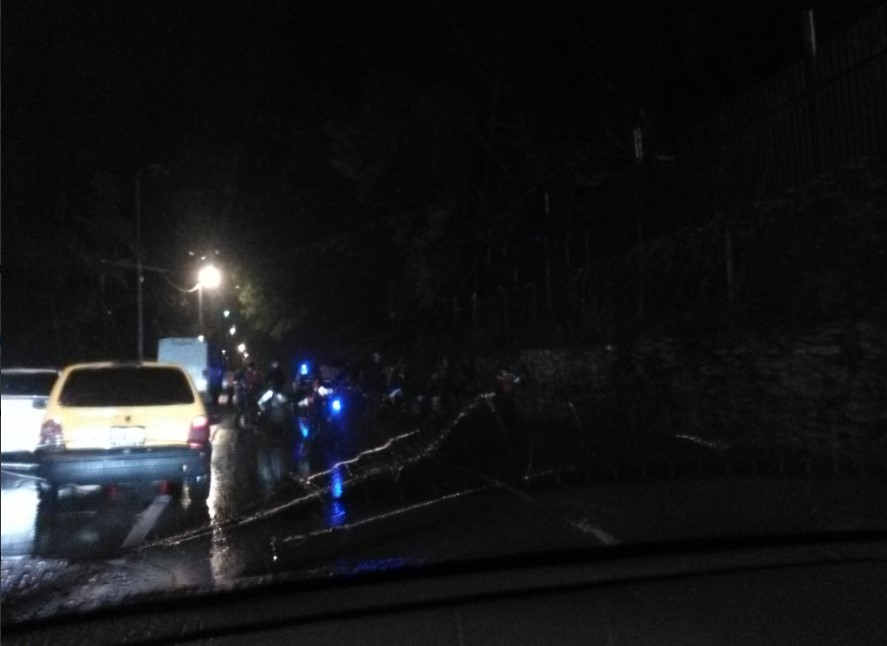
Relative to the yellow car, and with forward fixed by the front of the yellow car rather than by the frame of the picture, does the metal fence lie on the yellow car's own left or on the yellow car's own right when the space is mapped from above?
on the yellow car's own right

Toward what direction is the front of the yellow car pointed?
away from the camera

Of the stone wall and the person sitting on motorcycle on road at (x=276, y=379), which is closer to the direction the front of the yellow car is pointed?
the person sitting on motorcycle on road
